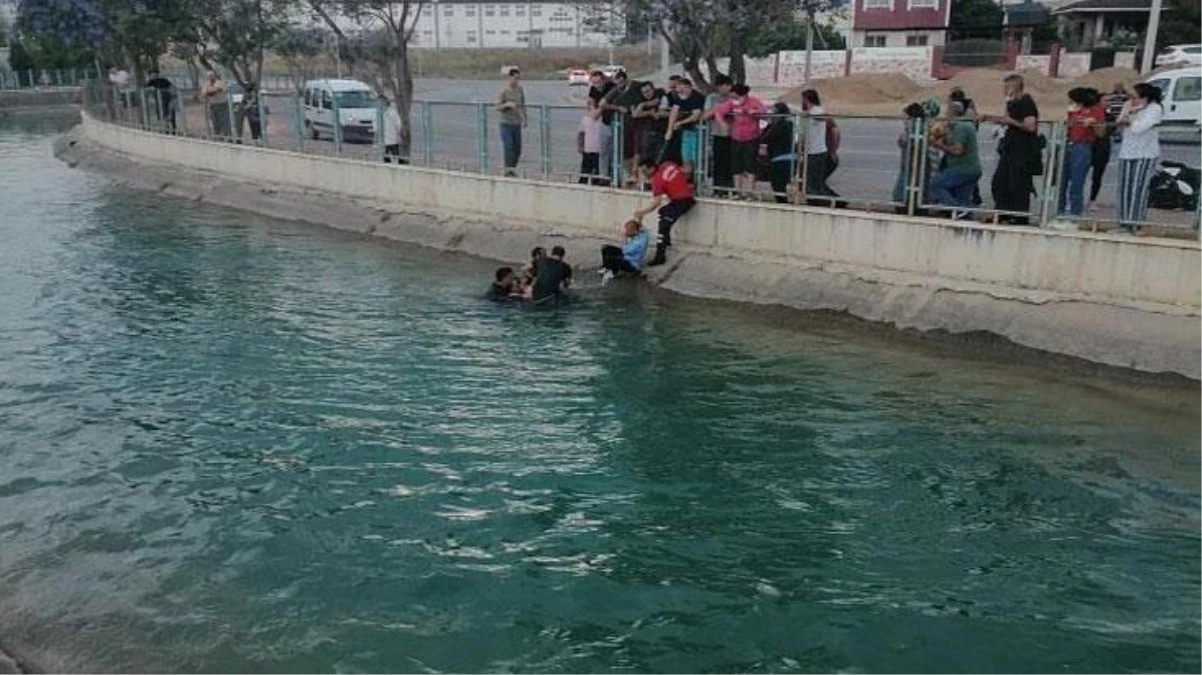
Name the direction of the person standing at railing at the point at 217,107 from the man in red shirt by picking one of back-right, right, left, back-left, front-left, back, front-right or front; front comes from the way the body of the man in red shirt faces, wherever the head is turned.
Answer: front-right

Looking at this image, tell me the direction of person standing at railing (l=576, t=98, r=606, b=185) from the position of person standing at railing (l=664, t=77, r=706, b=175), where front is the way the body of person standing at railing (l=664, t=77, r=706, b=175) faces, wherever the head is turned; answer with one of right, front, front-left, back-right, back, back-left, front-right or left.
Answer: right

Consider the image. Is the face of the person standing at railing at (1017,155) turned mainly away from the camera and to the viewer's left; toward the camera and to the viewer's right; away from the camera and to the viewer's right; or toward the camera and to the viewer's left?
toward the camera and to the viewer's left

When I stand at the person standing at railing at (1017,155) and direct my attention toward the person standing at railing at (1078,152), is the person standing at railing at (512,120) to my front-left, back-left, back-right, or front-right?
back-left

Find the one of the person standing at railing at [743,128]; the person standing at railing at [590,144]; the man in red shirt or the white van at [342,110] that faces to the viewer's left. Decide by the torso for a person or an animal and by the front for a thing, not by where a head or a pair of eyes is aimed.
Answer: the man in red shirt

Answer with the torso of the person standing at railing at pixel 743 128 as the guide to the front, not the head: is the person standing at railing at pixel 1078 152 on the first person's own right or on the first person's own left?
on the first person's own left

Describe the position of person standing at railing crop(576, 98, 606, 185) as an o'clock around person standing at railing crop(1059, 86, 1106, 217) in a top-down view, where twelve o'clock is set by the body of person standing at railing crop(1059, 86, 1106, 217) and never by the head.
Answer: person standing at railing crop(576, 98, 606, 185) is roughly at 2 o'clock from person standing at railing crop(1059, 86, 1106, 217).

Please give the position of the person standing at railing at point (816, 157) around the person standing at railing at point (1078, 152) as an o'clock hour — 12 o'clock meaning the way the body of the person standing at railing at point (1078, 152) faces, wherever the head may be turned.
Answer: the person standing at railing at point (816, 157) is roughly at 2 o'clock from the person standing at railing at point (1078, 152).

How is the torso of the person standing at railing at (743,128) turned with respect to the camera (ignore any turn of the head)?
toward the camera

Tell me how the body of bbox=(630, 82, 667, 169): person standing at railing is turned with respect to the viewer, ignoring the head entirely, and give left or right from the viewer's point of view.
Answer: facing the viewer

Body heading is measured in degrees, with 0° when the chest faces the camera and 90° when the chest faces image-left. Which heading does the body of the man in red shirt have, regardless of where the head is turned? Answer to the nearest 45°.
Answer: approximately 90°
